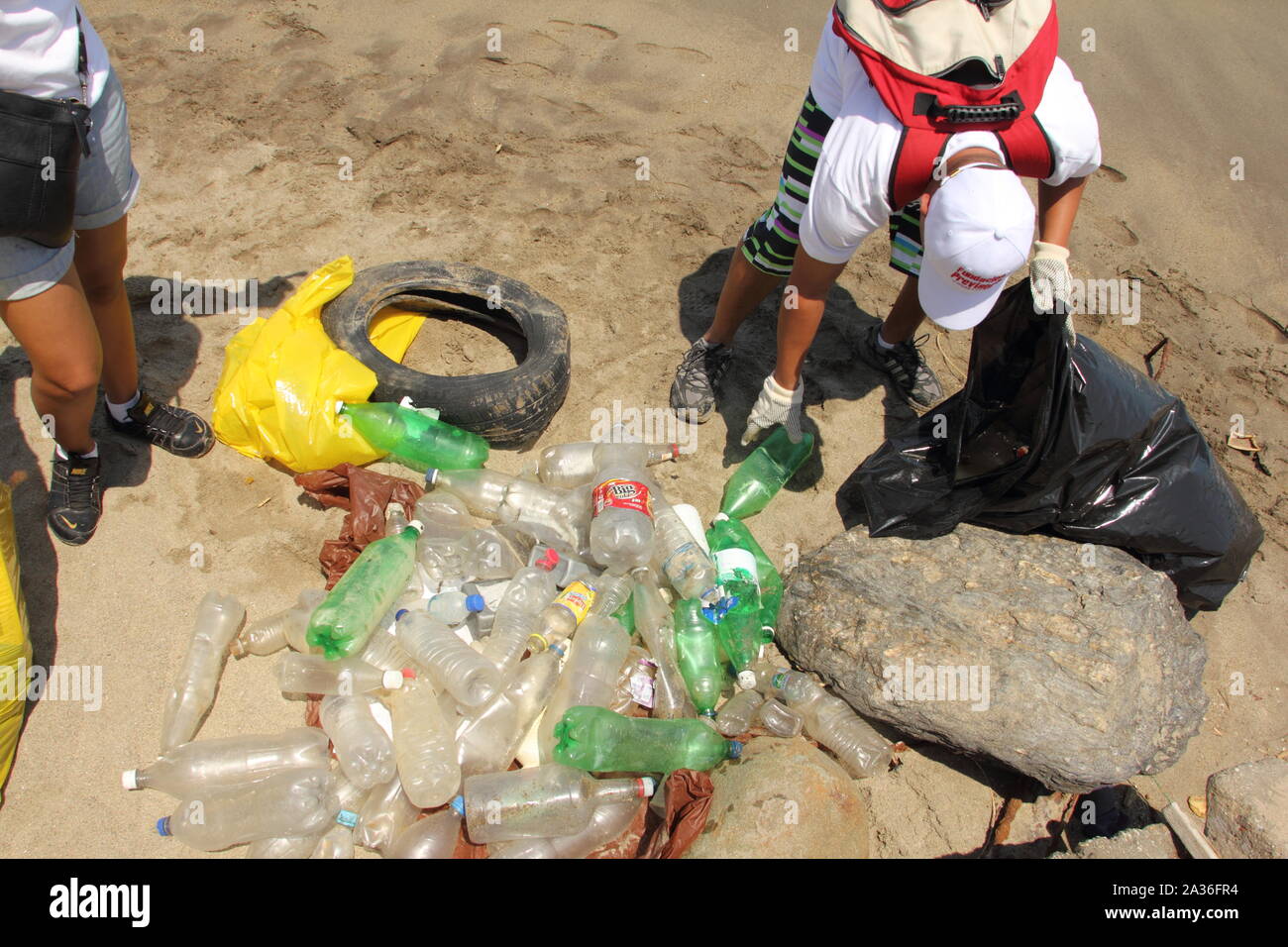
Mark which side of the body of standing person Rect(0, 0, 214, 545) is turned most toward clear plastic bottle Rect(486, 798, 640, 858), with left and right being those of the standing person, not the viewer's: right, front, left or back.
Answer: front

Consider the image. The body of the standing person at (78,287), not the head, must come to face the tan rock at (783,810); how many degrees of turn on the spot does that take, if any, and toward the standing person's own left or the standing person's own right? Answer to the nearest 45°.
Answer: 0° — they already face it

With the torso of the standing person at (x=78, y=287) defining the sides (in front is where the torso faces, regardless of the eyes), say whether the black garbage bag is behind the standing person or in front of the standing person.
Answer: in front

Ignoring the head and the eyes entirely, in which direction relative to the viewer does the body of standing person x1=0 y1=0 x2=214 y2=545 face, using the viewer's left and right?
facing the viewer and to the right of the viewer

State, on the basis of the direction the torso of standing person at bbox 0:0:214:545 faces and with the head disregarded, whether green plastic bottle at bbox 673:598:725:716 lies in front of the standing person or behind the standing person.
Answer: in front

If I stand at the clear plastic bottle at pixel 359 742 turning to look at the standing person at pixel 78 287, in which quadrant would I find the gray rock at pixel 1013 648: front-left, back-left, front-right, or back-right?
back-right

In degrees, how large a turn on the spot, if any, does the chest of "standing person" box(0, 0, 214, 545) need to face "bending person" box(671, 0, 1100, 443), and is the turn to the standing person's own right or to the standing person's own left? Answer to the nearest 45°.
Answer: approximately 45° to the standing person's own left

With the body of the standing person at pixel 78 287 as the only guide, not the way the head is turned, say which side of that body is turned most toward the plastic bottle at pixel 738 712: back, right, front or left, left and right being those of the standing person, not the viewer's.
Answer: front

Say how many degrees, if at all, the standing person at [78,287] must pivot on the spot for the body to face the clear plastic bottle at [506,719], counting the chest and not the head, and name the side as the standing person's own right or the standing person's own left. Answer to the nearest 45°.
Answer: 0° — they already face it

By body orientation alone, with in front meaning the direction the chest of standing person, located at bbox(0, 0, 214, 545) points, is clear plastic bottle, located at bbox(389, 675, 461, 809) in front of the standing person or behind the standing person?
in front

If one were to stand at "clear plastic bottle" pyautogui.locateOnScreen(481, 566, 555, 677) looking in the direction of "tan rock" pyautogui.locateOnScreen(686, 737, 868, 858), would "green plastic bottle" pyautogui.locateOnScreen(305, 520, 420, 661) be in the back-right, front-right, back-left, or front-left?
back-right
